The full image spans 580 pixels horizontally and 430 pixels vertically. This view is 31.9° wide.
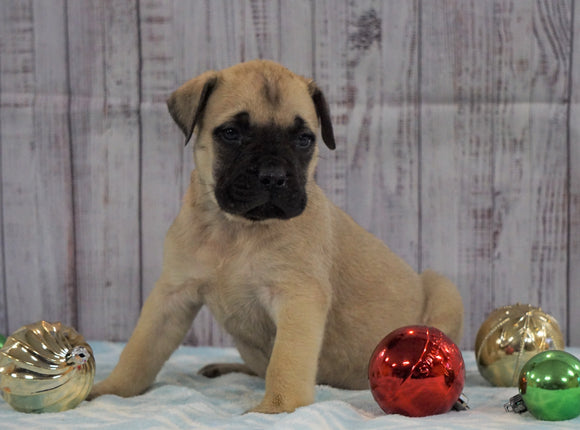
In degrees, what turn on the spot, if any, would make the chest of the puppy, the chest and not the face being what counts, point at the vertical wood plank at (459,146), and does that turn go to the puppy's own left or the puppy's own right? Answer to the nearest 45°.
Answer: approximately 180°

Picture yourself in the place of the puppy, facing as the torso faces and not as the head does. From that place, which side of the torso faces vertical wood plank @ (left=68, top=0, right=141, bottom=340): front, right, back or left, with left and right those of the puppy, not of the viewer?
right

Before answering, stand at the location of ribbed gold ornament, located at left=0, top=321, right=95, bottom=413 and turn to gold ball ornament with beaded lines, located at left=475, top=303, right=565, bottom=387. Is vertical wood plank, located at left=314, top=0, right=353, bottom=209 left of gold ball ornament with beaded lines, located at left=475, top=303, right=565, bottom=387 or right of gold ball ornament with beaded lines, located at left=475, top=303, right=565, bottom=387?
left

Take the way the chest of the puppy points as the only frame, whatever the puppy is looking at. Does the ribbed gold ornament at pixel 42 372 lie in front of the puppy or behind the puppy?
in front

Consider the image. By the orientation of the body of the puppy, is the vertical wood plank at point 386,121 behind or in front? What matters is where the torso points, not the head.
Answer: behind

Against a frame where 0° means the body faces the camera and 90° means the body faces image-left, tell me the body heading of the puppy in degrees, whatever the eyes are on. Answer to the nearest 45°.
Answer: approximately 45°

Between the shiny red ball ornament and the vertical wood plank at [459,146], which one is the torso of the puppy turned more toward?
the shiny red ball ornament

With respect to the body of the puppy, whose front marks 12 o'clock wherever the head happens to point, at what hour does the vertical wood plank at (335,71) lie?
The vertical wood plank is roughly at 5 o'clock from the puppy.

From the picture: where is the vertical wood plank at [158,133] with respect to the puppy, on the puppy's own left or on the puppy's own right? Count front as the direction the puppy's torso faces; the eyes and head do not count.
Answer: on the puppy's own right

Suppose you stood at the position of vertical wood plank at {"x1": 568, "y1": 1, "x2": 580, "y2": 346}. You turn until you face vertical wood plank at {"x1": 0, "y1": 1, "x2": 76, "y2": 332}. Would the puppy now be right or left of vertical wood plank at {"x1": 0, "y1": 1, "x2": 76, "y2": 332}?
left

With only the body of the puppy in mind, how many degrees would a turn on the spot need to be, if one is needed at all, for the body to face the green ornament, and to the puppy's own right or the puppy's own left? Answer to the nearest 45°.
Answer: approximately 90° to the puppy's own left

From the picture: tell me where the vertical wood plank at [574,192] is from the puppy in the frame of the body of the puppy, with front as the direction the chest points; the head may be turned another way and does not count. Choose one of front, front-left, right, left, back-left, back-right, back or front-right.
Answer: back

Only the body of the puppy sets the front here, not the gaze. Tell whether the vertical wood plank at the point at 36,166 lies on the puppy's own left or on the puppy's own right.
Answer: on the puppy's own right

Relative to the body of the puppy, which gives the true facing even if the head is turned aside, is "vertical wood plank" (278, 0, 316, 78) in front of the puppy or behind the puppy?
behind
